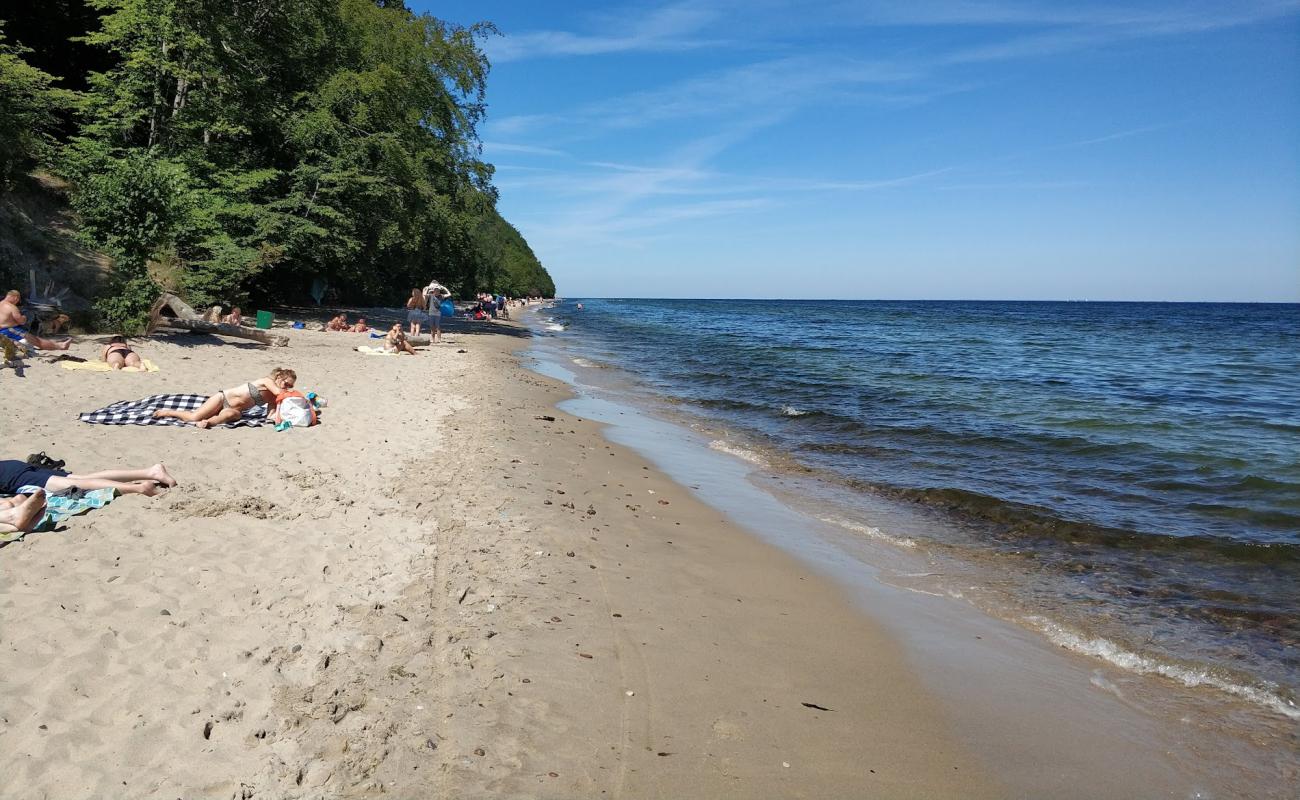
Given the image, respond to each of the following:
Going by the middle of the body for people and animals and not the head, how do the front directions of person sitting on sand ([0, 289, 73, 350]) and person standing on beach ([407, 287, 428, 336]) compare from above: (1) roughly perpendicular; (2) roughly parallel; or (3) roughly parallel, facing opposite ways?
roughly perpendicular

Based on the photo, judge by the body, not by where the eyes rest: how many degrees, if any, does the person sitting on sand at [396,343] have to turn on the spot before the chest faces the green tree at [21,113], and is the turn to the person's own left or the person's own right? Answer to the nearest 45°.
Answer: approximately 135° to the person's own right

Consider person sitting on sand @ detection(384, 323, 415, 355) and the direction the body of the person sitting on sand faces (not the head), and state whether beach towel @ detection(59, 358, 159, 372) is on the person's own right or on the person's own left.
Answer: on the person's own right

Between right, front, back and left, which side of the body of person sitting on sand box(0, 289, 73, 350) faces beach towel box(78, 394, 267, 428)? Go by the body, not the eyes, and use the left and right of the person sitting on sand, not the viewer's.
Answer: right

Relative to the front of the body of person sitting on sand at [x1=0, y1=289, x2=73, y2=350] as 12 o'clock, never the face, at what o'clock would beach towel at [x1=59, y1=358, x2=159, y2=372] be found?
The beach towel is roughly at 2 o'clock from the person sitting on sand.

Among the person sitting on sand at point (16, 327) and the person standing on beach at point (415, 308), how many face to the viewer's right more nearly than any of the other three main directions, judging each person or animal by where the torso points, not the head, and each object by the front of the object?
1

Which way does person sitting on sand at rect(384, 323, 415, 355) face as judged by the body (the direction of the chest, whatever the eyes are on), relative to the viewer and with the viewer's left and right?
facing the viewer and to the right of the viewer

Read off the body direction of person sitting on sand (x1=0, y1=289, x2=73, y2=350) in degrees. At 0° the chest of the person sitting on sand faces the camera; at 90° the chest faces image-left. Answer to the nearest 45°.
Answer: approximately 270°

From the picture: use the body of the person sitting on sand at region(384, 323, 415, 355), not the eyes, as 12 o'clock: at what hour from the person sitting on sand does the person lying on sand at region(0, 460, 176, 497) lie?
The person lying on sand is roughly at 2 o'clock from the person sitting on sand.
